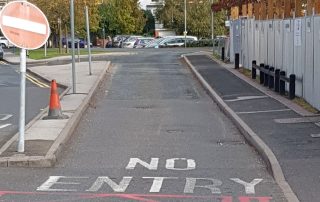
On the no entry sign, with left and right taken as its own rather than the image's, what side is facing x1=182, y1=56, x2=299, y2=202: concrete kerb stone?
left

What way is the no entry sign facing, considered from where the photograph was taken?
facing the viewer

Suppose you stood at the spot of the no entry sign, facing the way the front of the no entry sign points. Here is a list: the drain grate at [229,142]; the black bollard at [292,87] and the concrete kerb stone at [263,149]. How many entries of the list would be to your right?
0

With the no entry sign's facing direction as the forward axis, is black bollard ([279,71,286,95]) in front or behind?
behind

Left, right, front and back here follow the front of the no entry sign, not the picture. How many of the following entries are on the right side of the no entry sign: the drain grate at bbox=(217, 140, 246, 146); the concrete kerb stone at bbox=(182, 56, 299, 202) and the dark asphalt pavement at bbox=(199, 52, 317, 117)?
0

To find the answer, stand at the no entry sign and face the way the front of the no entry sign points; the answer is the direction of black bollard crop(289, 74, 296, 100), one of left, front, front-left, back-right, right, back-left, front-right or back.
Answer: back-left

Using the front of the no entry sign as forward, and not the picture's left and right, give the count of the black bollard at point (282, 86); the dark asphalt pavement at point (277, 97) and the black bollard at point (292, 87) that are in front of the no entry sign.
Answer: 0

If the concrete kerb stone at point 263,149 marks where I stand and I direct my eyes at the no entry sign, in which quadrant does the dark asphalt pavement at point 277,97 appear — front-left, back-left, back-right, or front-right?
back-right

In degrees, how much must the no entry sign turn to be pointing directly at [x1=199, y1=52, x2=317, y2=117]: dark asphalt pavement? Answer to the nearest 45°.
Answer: approximately 135° to its left
